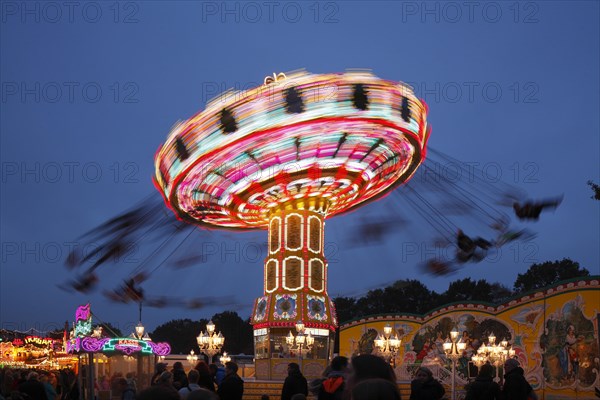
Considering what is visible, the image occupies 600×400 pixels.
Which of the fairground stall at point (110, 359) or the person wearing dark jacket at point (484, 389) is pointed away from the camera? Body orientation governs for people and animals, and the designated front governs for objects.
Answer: the person wearing dark jacket

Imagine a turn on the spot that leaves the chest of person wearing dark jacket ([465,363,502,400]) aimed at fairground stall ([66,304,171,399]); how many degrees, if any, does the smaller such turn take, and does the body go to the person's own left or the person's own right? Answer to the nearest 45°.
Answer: approximately 45° to the person's own left

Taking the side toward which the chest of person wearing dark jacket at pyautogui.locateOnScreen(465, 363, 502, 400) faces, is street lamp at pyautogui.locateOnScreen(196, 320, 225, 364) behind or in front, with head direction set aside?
in front

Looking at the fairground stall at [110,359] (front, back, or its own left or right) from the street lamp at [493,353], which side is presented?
left

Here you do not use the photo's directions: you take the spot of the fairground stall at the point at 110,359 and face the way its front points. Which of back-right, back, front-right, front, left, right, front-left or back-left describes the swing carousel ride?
left

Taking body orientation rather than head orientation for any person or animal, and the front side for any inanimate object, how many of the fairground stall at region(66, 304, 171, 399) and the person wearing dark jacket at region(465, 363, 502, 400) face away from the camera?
1

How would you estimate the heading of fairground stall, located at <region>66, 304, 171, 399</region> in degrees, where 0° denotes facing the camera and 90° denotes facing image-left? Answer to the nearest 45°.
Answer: approximately 315°

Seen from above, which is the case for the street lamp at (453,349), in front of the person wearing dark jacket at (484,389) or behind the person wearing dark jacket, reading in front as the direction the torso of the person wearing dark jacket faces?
in front

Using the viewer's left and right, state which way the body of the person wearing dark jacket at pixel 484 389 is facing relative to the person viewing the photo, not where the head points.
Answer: facing away from the viewer
